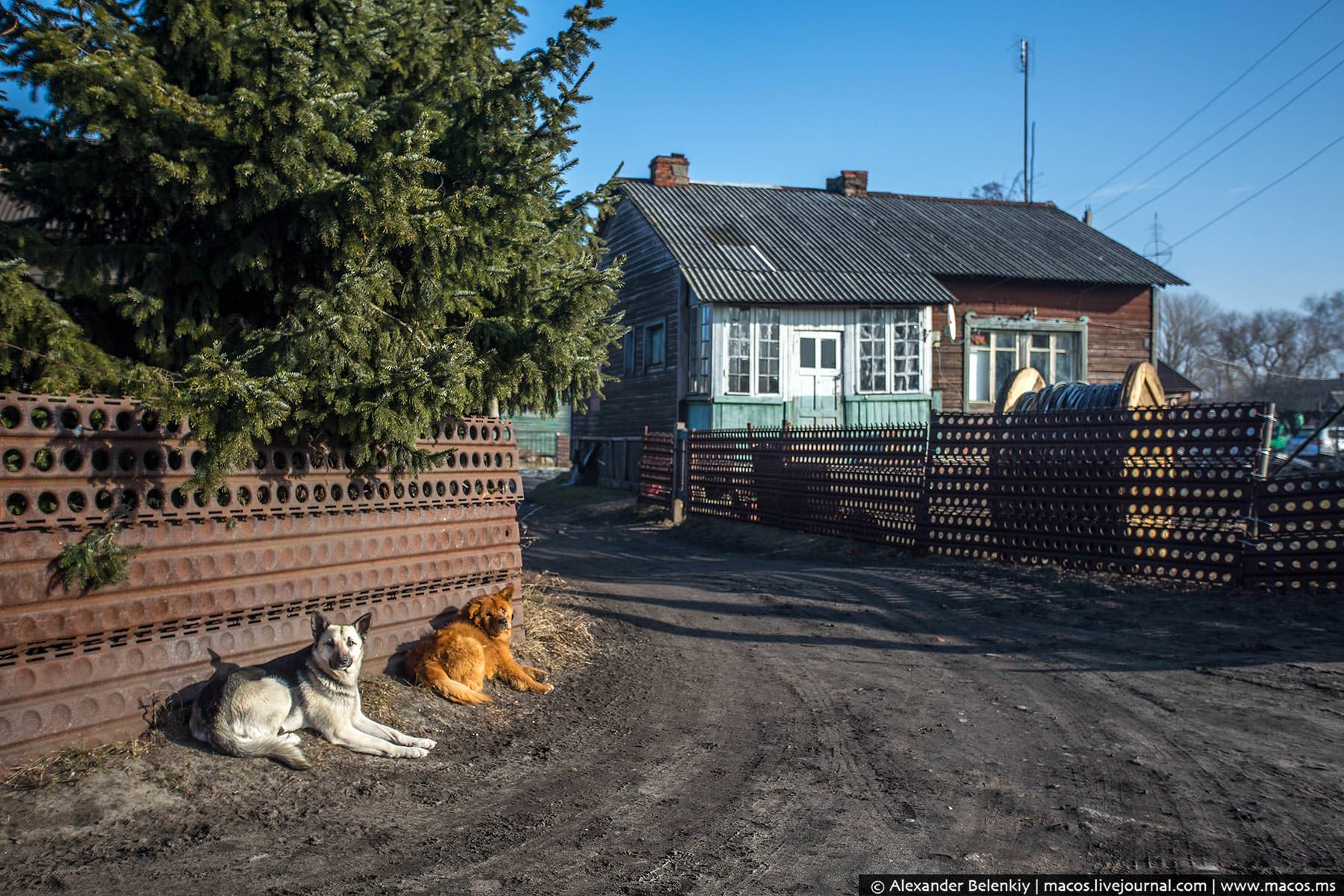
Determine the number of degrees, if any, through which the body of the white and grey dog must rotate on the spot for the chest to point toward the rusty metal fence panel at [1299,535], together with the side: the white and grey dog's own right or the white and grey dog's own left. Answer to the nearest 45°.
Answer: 0° — it already faces it

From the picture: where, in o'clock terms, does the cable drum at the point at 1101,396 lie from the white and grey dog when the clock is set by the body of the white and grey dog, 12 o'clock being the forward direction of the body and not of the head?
The cable drum is roughly at 11 o'clock from the white and grey dog.

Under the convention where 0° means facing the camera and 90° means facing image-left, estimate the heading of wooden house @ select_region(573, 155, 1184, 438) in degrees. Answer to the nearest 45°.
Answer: approximately 0°

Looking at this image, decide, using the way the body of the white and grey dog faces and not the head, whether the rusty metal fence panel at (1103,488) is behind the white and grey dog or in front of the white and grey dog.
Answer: in front

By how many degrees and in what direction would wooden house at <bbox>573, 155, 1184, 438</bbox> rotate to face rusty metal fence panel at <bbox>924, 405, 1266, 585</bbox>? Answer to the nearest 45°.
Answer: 0° — it already faces it

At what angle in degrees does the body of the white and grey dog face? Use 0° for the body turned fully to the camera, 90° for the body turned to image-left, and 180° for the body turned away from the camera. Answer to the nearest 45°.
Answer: approximately 270°

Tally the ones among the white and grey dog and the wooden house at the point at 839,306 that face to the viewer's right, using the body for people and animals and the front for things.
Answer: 1

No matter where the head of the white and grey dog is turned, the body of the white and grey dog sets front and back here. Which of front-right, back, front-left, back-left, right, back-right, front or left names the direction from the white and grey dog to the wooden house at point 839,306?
front-left

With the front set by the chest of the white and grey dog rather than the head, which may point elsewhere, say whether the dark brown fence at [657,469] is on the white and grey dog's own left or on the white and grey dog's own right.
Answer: on the white and grey dog's own left
